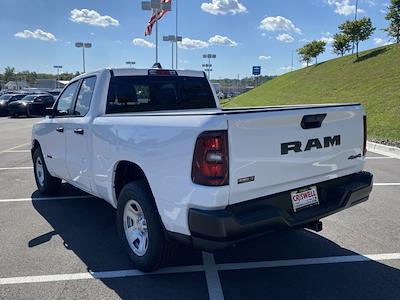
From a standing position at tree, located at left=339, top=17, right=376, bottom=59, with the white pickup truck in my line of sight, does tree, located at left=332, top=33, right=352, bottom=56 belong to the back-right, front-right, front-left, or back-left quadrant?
back-right

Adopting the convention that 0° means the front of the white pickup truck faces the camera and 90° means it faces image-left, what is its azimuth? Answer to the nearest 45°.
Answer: approximately 135°

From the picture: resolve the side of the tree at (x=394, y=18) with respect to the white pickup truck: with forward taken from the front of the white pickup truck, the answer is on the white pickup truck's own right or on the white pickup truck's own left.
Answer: on the white pickup truck's own right

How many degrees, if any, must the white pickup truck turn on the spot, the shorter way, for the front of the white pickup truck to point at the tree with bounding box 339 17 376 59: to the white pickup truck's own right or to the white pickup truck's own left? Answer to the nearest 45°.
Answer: approximately 45° to the white pickup truck's own right

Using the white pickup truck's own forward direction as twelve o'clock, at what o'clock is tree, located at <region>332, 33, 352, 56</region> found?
The tree is roughly at 2 o'clock from the white pickup truck.
